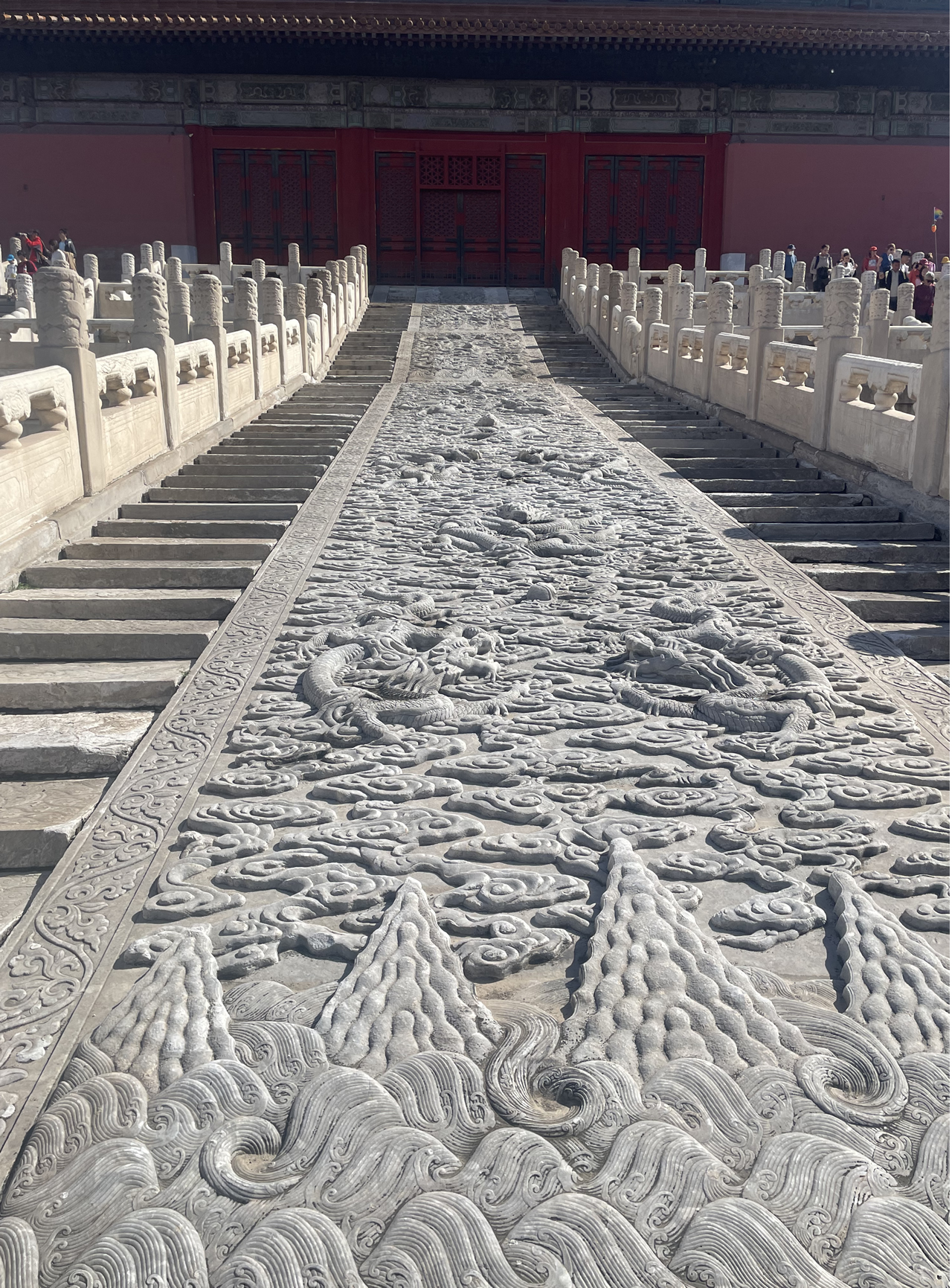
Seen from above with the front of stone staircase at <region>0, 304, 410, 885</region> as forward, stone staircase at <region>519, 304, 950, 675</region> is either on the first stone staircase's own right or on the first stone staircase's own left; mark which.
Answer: on the first stone staircase's own left

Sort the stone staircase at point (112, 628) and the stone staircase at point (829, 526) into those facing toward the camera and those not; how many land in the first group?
2

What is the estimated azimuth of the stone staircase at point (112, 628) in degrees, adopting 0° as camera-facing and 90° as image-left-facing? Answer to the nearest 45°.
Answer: approximately 0°

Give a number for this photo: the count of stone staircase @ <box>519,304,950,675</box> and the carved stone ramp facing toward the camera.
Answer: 2
